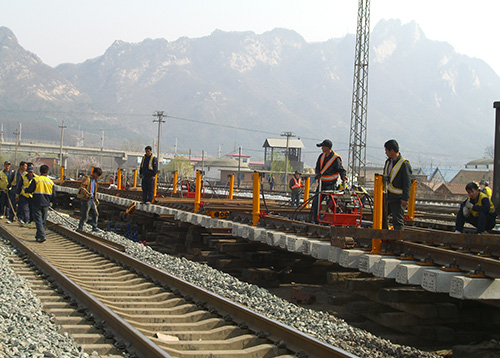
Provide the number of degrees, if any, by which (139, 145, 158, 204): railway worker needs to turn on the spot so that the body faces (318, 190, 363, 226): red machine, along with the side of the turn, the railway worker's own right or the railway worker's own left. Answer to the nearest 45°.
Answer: approximately 90° to the railway worker's own left

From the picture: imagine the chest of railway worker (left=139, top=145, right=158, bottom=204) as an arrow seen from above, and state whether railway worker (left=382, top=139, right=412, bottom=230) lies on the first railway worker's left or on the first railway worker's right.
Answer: on the first railway worker's left

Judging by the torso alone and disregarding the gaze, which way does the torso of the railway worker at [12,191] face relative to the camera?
to the viewer's right

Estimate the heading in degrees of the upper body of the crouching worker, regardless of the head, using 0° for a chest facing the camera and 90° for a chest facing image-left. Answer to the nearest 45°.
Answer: approximately 45°

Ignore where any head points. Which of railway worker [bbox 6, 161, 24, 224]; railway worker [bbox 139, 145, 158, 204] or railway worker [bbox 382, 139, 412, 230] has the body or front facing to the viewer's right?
railway worker [bbox 6, 161, 24, 224]

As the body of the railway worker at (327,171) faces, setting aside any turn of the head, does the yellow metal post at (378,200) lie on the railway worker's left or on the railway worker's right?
on the railway worker's left

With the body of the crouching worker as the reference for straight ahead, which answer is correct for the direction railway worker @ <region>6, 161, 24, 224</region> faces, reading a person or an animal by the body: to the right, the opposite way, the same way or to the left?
the opposite way

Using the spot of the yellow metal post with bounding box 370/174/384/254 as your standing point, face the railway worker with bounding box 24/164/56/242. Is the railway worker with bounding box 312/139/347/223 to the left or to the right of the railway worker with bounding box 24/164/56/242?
right
